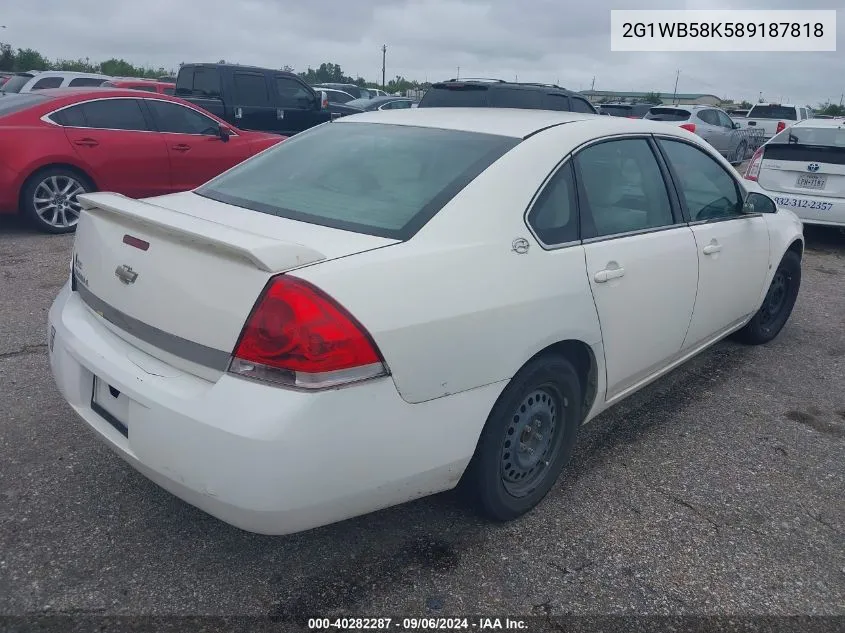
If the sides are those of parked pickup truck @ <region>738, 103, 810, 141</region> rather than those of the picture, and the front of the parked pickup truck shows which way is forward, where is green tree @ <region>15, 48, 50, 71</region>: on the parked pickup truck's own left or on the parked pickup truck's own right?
on the parked pickup truck's own left

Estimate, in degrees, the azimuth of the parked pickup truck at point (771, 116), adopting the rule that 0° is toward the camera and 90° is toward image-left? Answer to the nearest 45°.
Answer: approximately 225°

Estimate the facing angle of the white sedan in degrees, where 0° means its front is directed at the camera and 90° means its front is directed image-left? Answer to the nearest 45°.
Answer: approximately 225°

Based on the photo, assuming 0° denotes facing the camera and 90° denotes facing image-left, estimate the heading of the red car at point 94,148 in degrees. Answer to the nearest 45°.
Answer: approximately 270°

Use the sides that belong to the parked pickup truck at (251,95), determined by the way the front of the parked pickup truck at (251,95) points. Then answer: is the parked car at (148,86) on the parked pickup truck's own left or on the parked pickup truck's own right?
on the parked pickup truck's own left

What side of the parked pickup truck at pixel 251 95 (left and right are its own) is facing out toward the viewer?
right

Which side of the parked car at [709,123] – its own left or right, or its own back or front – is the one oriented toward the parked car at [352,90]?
left

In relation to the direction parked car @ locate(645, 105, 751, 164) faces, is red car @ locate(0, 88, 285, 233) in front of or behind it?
behind

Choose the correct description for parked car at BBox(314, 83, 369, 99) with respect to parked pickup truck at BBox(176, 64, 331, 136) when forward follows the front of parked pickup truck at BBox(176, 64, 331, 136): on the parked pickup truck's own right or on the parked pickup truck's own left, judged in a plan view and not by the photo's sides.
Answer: on the parked pickup truck's own left

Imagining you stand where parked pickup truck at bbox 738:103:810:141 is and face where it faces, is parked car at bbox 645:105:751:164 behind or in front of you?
behind
